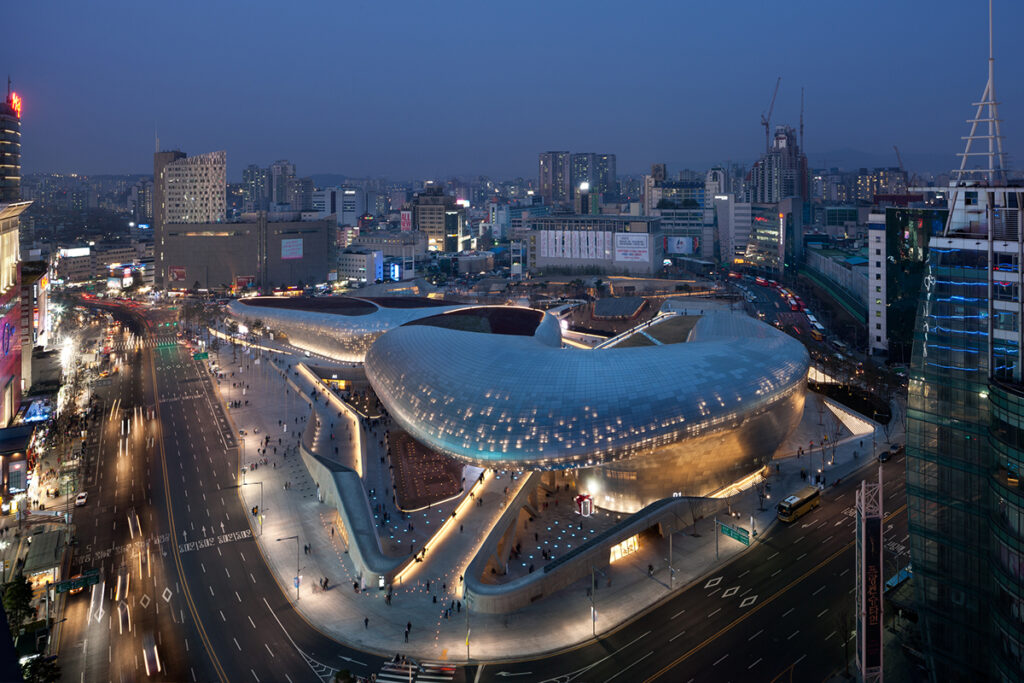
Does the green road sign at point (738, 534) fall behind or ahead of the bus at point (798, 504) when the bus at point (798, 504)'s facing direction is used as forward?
ahead

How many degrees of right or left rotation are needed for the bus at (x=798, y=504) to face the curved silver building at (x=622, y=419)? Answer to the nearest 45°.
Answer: approximately 45° to its right

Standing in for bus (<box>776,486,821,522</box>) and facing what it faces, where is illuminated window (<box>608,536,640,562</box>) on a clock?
The illuminated window is roughly at 12 o'clock from the bus.

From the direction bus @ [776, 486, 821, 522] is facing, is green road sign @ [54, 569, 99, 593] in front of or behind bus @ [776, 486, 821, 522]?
in front

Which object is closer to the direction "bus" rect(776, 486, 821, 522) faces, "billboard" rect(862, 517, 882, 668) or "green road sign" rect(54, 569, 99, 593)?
the green road sign

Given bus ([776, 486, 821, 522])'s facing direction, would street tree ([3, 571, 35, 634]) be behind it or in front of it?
in front

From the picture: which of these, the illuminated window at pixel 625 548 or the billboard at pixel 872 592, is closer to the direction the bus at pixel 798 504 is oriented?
the illuminated window

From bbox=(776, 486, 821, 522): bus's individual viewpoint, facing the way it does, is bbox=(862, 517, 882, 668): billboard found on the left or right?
on its left

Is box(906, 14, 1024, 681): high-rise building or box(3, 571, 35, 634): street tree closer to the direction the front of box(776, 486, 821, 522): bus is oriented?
the street tree

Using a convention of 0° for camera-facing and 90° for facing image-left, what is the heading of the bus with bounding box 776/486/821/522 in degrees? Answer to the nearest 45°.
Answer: approximately 45°
